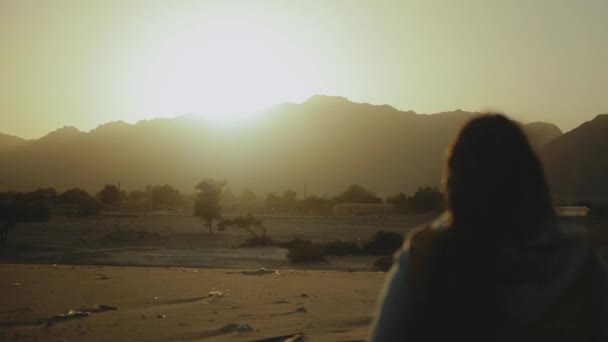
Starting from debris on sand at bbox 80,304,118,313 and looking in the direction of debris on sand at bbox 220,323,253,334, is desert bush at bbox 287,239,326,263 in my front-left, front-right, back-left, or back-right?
back-left

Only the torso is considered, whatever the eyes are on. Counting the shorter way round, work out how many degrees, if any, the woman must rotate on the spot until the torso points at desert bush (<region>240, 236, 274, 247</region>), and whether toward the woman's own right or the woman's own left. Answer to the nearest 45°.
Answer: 0° — they already face it

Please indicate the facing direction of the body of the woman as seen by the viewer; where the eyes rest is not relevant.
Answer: away from the camera

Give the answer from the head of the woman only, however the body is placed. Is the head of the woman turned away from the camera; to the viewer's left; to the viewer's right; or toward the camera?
away from the camera

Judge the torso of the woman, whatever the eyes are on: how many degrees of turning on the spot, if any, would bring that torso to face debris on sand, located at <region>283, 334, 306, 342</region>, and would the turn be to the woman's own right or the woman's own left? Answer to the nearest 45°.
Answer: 0° — they already face it

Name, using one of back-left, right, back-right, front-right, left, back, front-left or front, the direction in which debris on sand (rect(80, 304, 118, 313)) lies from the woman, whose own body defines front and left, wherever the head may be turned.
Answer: front-left

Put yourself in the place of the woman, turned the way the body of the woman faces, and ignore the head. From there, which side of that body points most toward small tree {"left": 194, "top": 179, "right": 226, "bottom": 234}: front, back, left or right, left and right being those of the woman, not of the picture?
front

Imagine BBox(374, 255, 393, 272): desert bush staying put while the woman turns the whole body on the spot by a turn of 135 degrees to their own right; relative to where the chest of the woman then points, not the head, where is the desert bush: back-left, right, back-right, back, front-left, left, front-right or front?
back-left

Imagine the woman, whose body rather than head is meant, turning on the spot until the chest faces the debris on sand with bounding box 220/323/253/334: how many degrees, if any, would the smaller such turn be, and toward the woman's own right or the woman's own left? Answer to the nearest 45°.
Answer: approximately 45° to the woman's own left

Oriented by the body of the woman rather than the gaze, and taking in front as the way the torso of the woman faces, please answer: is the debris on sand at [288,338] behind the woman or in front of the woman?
in front

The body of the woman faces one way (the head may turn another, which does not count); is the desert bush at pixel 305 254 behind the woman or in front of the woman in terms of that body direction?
in front

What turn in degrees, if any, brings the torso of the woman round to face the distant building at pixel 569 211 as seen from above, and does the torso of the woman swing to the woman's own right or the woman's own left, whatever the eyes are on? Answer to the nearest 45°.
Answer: approximately 45° to the woman's own right
